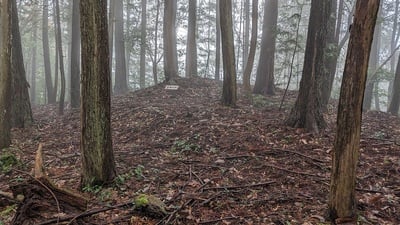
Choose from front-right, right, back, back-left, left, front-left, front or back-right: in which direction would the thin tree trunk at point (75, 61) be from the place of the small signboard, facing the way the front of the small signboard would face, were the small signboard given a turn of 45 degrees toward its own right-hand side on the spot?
front-right

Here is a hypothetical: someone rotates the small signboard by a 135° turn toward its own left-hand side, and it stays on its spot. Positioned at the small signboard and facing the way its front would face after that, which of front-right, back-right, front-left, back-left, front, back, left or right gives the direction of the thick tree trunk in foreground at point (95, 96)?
back-right

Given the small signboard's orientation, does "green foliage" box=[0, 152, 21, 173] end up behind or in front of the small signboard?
in front

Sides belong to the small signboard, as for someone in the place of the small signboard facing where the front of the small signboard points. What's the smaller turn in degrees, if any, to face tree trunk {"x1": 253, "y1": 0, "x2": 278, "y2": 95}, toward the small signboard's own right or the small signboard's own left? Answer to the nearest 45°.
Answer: approximately 90° to the small signboard's own left

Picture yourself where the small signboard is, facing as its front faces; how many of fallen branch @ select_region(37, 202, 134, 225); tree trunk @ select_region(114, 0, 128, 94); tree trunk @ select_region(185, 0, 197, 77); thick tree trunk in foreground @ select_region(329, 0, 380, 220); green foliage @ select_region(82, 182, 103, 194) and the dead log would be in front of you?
4

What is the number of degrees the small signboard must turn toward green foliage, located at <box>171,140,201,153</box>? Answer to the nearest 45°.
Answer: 0° — it already faces it

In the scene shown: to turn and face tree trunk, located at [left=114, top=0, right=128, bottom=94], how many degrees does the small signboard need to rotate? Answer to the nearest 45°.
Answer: approximately 135° to its right

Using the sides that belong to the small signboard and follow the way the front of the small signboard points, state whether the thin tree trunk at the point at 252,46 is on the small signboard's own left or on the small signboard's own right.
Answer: on the small signboard's own left

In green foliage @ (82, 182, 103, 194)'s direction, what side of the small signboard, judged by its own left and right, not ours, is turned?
front

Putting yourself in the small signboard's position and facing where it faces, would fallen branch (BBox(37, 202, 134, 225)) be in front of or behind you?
in front

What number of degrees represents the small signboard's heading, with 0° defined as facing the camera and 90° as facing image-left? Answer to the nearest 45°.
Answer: approximately 0°

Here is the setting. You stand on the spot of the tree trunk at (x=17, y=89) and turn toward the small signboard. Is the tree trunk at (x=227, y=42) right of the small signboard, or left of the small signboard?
right

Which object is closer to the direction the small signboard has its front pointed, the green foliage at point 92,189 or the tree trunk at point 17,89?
the green foliage
